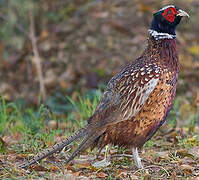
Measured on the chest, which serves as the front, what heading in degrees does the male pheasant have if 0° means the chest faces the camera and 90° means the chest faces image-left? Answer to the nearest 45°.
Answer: approximately 270°
